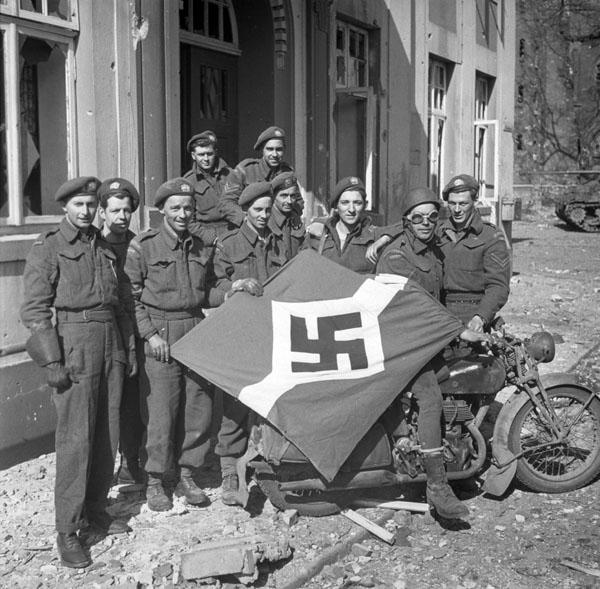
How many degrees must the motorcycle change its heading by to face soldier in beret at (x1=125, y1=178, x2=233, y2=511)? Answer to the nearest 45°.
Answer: approximately 180°

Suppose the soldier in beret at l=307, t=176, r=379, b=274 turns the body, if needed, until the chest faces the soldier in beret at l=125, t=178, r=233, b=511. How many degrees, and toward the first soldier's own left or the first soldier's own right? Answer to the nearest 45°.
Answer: approximately 45° to the first soldier's own right

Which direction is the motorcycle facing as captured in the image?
to the viewer's right

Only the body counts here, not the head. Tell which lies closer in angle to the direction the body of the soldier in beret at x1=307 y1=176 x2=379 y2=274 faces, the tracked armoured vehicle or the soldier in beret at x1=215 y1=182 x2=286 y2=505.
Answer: the soldier in beret

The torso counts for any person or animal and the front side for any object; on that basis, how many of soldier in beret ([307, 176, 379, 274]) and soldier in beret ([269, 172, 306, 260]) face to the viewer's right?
0

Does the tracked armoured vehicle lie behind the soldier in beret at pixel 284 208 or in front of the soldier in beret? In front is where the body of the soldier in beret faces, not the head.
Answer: behind
